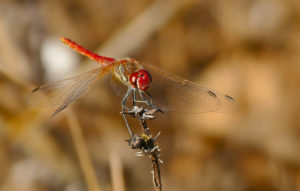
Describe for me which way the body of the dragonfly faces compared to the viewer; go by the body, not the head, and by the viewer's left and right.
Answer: facing the viewer and to the right of the viewer
